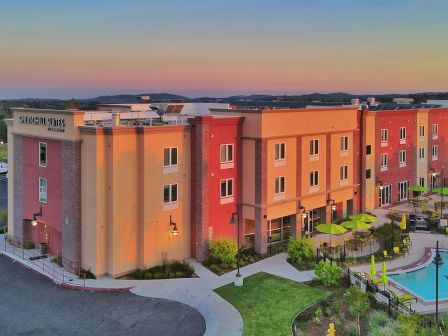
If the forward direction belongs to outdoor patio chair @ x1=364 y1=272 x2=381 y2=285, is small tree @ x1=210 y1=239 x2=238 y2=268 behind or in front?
behind

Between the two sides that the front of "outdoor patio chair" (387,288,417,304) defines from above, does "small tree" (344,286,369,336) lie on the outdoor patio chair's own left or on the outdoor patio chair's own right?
on the outdoor patio chair's own right

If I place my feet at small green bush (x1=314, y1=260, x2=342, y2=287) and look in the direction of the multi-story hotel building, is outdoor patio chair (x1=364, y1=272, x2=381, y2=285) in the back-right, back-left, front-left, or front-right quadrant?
back-right

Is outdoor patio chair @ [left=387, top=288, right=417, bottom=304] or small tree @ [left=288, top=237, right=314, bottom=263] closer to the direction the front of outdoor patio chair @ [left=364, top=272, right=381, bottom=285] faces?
the outdoor patio chair
